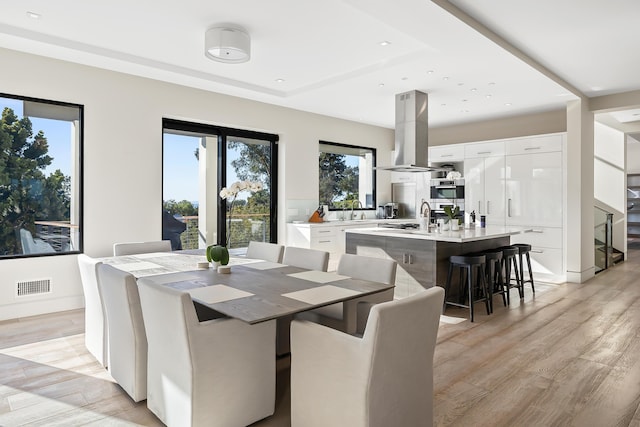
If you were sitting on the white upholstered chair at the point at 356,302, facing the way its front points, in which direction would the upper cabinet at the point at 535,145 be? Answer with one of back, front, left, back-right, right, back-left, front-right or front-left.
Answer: back

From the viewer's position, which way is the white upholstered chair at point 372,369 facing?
facing away from the viewer and to the left of the viewer

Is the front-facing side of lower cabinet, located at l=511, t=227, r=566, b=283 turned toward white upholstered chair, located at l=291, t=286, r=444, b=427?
yes

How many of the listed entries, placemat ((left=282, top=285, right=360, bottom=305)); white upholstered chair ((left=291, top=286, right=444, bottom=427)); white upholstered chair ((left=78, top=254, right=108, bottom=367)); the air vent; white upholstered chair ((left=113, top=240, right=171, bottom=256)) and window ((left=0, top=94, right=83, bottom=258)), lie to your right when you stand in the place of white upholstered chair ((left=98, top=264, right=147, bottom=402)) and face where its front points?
2

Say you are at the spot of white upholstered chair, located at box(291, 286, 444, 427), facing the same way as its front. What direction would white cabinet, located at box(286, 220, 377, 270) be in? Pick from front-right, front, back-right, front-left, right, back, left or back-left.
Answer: front-right

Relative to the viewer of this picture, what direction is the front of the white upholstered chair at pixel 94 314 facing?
facing away from the viewer and to the right of the viewer

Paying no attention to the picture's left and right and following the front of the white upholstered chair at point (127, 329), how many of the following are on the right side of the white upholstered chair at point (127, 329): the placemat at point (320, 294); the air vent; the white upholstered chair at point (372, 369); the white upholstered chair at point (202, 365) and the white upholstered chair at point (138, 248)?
3

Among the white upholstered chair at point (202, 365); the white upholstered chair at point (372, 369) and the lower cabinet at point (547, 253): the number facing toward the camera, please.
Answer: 1

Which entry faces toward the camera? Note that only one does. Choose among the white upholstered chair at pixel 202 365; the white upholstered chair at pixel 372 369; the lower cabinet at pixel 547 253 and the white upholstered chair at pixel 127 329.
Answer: the lower cabinet

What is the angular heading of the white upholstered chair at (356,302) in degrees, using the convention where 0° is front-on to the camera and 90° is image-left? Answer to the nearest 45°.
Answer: approximately 45°

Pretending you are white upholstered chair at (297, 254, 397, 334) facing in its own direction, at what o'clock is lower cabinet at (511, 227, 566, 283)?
The lower cabinet is roughly at 6 o'clock from the white upholstered chair.

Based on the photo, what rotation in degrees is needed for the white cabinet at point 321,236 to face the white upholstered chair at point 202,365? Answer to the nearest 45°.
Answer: approximately 45° to its right
